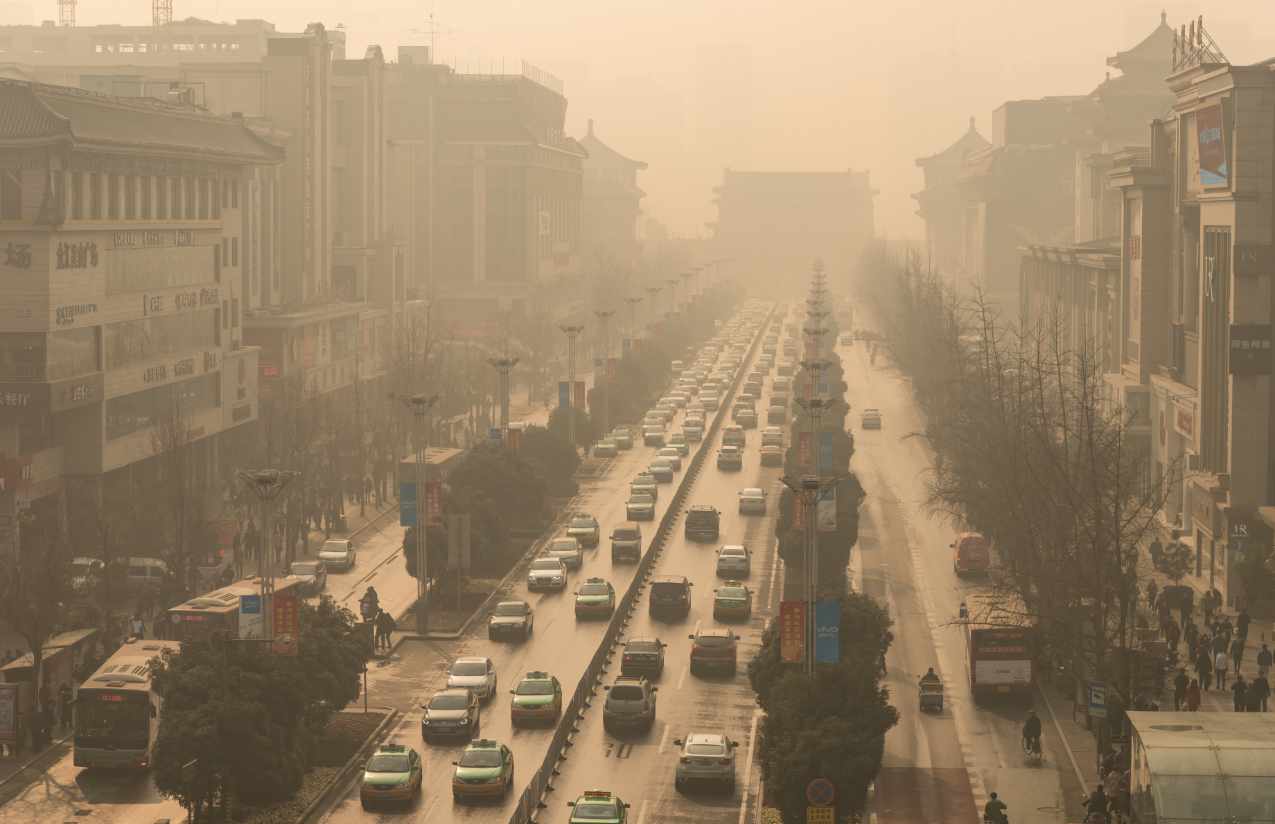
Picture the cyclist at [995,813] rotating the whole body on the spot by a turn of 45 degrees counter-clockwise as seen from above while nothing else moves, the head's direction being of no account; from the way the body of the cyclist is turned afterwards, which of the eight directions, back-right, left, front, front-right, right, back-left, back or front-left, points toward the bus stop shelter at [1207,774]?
back

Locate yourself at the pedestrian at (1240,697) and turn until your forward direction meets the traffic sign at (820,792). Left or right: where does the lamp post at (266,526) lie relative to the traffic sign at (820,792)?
right

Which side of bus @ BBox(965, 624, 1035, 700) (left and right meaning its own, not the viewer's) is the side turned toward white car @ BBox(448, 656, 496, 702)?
left

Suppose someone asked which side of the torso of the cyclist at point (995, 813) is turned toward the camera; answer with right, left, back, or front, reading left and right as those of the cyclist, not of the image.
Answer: back

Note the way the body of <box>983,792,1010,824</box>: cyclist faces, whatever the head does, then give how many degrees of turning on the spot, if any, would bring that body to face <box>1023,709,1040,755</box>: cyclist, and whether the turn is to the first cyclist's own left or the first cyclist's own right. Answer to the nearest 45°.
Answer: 0° — they already face them

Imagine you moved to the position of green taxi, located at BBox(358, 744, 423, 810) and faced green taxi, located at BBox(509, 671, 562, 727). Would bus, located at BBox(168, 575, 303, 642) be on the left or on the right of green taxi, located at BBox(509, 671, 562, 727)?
left

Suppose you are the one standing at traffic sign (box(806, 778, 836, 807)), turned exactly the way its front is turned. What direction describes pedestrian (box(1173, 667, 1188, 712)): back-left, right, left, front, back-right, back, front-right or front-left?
back-left

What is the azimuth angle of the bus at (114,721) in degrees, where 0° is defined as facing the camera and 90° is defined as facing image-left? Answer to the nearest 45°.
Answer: approximately 0°

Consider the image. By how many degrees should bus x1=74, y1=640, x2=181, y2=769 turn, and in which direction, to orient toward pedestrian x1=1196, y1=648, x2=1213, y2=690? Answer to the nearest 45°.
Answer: approximately 90° to its left
